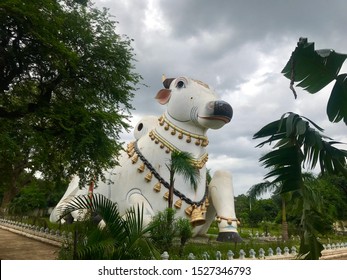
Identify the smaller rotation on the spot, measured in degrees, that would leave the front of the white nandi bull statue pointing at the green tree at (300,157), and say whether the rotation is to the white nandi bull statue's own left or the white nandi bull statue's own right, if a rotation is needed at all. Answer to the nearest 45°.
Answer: approximately 45° to the white nandi bull statue's own right

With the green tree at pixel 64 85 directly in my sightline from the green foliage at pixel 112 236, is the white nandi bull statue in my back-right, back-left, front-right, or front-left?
front-right

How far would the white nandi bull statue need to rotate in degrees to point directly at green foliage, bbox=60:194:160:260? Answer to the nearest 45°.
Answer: approximately 45° to its right

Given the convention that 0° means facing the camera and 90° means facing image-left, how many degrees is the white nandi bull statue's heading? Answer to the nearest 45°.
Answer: approximately 315°
